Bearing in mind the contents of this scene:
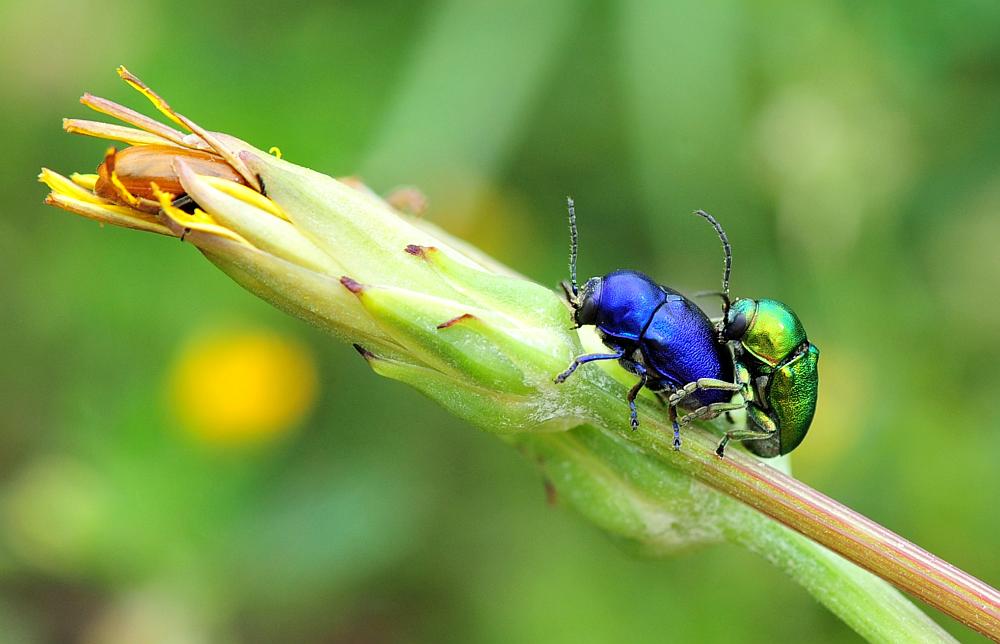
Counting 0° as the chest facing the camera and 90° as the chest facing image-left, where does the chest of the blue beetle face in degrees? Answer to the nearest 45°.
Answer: approximately 90°

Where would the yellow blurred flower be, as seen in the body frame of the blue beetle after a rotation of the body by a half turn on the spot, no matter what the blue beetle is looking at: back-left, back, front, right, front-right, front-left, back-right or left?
back-left
